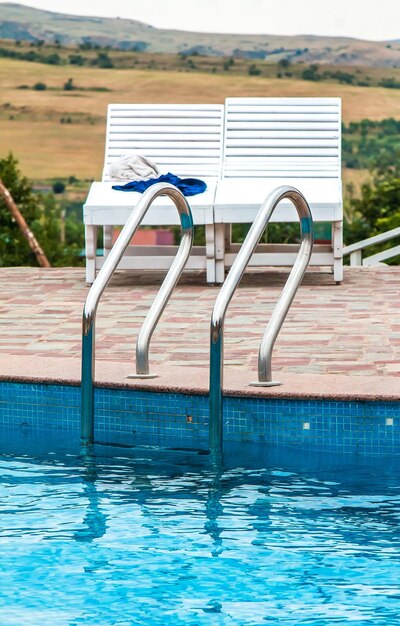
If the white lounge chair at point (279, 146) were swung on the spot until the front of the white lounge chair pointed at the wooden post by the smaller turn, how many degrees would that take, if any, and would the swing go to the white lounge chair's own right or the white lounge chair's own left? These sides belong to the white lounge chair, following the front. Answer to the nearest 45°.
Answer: approximately 135° to the white lounge chair's own right

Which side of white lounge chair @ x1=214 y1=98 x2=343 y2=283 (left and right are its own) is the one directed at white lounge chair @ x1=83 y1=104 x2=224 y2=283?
right

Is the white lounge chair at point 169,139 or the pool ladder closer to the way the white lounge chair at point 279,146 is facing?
the pool ladder

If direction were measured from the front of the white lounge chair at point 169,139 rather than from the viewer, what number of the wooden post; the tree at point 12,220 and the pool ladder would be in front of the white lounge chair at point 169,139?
1

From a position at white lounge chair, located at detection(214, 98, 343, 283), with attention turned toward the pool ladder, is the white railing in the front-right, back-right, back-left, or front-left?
back-left

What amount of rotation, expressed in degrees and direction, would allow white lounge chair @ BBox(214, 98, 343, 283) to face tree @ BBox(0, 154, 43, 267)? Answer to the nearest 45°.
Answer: approximately 135° to its right

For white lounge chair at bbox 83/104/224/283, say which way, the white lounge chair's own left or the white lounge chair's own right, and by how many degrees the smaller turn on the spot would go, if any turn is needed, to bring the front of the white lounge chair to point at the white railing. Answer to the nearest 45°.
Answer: approximately 135° to the white lounge chair's own left

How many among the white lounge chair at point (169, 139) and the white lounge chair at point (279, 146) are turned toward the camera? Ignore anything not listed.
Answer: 2

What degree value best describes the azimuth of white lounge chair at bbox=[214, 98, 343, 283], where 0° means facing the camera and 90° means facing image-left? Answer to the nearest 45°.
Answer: approximately 0°

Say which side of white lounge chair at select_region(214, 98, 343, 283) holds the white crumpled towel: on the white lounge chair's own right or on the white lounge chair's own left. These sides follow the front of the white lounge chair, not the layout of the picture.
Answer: on the white lounge chair's own right

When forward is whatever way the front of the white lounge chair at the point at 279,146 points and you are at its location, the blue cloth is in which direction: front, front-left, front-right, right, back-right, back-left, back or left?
front-right
